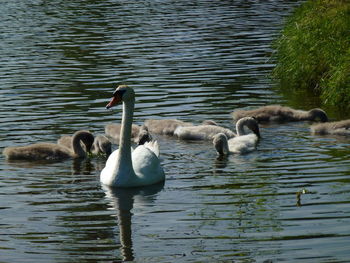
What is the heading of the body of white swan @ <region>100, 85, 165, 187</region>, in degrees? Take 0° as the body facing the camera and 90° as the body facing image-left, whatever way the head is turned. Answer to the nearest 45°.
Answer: approximately 45°
